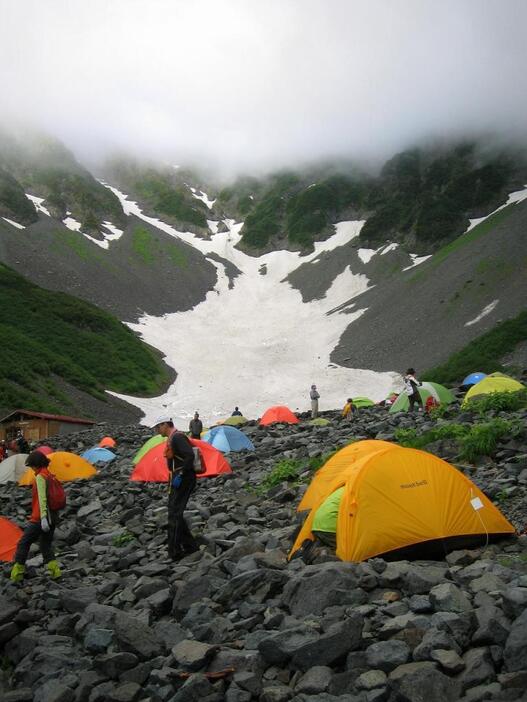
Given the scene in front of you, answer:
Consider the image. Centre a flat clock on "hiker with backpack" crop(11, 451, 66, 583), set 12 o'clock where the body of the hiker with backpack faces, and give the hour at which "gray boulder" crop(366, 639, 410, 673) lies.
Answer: The gray boulder is roughly at 8 o'clock from the hiker with backpack.

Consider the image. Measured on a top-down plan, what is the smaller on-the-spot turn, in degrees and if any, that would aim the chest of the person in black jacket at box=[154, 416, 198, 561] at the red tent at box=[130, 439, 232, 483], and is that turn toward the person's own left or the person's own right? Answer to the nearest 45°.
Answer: approximately 90° to the person's own right

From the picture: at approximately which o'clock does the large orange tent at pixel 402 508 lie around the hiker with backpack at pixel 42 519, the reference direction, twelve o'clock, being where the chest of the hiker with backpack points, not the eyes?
The large orange tent is roughly at 7 o'clock from the hiker with backpack.

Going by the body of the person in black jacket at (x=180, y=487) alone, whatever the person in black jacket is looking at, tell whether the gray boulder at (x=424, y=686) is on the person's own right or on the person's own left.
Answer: on the person's own left

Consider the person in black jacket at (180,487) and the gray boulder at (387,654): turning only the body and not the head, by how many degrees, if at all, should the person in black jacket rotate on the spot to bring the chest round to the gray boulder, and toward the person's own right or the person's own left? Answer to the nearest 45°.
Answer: approximately 90° to the person's own left

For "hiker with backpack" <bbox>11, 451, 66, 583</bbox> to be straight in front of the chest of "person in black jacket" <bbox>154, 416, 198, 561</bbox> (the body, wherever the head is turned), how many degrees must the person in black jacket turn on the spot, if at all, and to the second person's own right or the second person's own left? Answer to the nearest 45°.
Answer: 0° — they already face them

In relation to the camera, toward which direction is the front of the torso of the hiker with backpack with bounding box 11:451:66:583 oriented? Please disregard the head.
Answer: to the viewer's left

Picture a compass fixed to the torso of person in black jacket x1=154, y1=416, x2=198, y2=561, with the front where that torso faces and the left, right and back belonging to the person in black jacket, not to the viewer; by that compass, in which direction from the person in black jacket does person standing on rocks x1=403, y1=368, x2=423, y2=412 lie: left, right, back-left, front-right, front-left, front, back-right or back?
back-right

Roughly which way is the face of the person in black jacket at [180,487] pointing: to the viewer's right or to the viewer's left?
to the viewer's left

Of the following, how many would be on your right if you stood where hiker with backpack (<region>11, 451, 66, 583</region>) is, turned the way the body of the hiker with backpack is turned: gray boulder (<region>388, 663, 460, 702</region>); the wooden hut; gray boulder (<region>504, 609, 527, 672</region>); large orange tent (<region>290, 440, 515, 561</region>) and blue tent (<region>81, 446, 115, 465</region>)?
2

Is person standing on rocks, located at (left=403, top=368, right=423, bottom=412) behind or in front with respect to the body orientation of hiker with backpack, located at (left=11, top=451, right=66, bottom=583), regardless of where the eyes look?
behind

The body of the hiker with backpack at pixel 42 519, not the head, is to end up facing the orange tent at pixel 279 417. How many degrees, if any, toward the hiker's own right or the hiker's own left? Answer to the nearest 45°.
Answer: approximately 135° to the hiker's own right

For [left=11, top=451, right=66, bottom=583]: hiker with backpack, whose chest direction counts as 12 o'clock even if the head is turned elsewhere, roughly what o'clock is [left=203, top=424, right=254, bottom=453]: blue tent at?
The blue tent is roughly at 4 o'clock from the hiker with backpack.

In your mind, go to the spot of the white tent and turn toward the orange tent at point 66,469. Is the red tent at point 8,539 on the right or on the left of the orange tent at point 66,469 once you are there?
right
